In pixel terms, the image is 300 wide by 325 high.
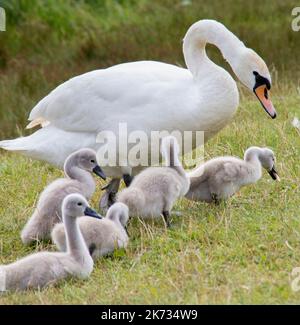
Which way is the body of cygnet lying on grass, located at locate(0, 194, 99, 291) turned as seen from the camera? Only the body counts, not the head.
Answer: to the viewer's right

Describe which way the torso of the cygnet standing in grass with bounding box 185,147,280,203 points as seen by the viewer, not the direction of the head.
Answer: to the viewer's right

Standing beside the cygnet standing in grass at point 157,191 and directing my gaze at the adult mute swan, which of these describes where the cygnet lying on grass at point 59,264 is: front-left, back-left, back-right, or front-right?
back-left

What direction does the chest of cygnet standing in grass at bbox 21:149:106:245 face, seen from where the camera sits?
to the viewer's right

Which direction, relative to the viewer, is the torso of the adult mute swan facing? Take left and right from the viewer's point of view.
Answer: facing to the right of the viewer

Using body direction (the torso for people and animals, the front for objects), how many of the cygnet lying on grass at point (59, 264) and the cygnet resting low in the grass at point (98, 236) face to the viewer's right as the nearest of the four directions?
2

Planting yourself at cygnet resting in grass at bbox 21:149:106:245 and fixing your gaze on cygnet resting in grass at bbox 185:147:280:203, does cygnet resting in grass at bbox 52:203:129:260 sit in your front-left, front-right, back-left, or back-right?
front-right

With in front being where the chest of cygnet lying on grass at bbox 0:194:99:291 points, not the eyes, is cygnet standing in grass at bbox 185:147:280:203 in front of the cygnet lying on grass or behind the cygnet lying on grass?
in front

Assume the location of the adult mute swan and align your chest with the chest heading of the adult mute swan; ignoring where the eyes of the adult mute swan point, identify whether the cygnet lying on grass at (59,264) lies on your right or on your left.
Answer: on your right

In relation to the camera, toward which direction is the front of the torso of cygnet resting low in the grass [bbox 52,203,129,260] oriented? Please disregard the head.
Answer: to the viewer's right

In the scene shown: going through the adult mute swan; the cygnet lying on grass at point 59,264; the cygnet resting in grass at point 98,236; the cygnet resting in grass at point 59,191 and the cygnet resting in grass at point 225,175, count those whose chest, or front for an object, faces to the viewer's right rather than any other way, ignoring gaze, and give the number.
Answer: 5

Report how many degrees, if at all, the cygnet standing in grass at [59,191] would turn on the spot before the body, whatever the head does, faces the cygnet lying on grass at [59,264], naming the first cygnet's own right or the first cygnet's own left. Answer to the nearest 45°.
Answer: approximately 90° to the first cygnet's own right

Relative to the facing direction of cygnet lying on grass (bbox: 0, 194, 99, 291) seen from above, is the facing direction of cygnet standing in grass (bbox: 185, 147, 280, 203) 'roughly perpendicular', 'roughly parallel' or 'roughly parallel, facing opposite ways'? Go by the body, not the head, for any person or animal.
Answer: roughly parallel

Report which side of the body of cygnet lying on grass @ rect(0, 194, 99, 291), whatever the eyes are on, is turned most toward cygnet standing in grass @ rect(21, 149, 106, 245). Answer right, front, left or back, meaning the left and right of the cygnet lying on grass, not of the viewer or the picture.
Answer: left

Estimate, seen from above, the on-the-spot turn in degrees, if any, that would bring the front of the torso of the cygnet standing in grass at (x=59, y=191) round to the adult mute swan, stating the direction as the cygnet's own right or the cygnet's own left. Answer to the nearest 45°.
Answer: approximately 45° to the cygnet's own left

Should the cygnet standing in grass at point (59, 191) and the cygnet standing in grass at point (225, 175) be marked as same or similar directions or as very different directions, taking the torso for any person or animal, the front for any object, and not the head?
same or similar directions
